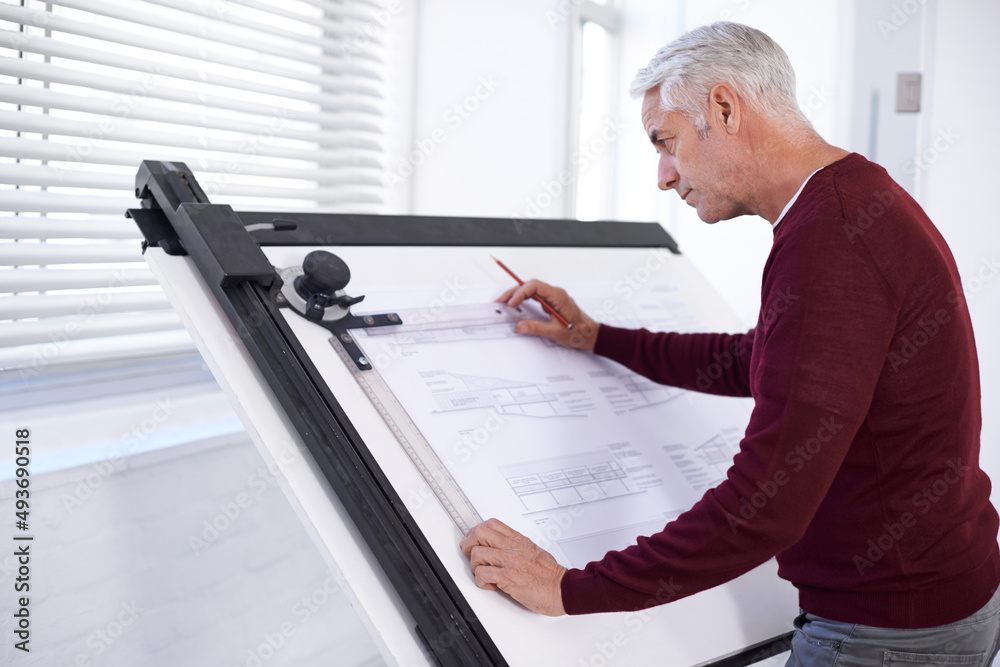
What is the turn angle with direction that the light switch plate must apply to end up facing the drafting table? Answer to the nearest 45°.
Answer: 0° — it already faces it

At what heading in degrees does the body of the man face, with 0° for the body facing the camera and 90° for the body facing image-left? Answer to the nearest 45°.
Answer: approximately 90°

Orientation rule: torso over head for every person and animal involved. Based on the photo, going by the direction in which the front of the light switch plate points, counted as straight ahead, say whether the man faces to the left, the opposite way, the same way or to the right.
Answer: to the right

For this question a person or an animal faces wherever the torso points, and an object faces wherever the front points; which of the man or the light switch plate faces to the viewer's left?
the man

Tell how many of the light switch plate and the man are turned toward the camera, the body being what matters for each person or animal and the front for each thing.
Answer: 1

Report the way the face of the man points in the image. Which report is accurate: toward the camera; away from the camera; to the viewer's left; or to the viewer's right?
to the viewer's left

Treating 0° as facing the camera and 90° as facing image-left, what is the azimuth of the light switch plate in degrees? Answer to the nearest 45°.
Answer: approximately 0°
